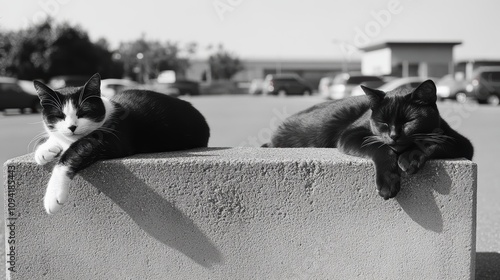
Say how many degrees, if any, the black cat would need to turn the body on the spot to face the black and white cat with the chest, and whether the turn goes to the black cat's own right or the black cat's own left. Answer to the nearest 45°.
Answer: approximately 135° to the black cat's own right

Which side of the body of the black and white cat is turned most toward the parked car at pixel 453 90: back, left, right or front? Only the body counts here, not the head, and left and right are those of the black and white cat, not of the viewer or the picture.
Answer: back
